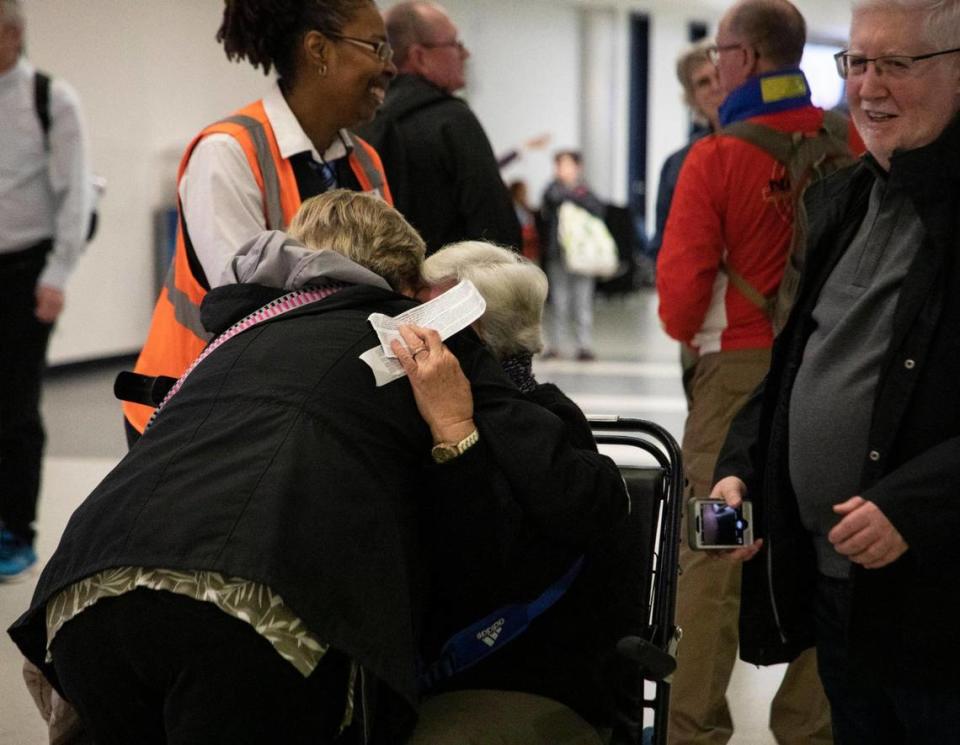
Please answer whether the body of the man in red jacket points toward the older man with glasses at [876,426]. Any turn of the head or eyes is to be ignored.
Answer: no

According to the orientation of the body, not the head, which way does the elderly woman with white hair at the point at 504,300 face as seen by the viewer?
to the viewer's left

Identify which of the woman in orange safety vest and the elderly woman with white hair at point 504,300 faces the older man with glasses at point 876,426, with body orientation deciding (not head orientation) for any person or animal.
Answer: the woman in orange safety vest

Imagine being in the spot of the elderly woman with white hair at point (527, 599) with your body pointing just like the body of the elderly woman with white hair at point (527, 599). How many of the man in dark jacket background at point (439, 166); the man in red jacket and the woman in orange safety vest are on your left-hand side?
0

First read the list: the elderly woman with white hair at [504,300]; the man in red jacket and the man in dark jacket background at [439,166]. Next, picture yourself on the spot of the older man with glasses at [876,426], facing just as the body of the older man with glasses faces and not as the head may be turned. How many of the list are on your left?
0

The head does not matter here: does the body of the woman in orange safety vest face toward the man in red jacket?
no

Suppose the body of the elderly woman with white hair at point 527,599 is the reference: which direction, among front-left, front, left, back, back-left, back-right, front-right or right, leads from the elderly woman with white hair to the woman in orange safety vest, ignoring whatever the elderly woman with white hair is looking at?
front-right

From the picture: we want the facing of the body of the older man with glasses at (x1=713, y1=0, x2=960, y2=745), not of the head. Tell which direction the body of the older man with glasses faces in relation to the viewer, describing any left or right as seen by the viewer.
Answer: facing the viewer and to the left of the viewer

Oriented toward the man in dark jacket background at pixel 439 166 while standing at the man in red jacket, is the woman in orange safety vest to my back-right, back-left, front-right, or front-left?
front-left

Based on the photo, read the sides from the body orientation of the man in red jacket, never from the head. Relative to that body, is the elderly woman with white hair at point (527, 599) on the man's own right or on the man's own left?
on the man's own left

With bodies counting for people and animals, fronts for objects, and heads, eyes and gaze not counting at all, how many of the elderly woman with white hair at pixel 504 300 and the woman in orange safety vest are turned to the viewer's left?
1

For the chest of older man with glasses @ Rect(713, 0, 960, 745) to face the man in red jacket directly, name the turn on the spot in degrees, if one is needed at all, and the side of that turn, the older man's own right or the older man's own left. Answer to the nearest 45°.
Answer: approximately 135° to the older man's own right

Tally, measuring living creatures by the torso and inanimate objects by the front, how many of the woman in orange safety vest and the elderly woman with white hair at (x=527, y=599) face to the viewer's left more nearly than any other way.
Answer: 1

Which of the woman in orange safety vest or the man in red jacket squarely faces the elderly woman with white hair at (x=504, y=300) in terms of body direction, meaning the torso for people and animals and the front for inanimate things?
the woman in orange safety vest

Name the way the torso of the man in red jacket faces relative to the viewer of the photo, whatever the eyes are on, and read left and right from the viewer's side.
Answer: facing away from the viewer and to the left of the viewer

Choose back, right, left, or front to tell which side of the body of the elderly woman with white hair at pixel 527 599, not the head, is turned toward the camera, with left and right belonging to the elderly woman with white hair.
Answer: left

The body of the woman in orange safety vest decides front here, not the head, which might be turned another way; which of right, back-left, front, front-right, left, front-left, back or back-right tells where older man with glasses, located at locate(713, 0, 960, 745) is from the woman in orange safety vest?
front

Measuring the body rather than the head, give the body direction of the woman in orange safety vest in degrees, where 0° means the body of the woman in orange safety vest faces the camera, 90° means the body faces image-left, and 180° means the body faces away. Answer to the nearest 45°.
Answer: approximately 315°

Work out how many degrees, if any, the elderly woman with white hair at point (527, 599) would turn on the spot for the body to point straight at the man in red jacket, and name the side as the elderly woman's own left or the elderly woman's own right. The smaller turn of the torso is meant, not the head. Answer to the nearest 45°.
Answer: approximately 135° to the elderly woman's own right

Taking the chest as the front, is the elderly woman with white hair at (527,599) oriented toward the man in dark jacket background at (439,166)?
no
